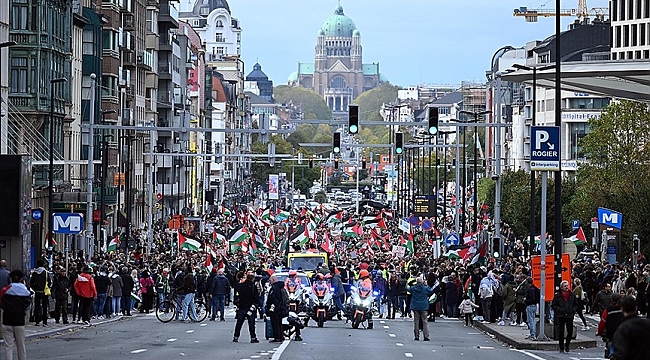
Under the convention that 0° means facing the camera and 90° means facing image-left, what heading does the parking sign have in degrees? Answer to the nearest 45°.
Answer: approximately 0°

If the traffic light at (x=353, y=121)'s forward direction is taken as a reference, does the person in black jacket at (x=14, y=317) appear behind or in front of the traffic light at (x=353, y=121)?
in front

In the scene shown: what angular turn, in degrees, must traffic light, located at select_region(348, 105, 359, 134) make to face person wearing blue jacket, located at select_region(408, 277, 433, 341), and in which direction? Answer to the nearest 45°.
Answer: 0° — it already faces them

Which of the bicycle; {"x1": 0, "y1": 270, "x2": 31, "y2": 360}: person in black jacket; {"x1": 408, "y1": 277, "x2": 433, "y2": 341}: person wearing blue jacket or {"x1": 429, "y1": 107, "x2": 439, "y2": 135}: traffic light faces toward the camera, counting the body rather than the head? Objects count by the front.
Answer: the traffic light

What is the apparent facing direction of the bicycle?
to the viewer's left

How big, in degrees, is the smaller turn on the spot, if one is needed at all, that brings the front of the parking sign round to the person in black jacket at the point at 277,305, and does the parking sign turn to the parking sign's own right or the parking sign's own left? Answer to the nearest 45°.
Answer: approximately 90° to the parking sign's own right

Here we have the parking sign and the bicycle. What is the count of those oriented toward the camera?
1

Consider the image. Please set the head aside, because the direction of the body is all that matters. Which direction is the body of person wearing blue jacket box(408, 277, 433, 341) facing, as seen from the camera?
away from the camera
